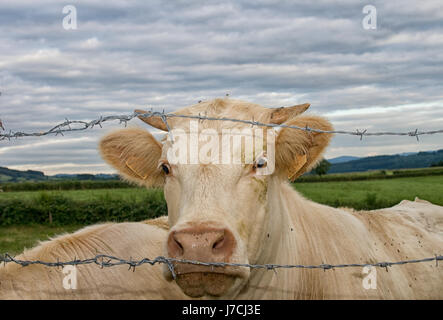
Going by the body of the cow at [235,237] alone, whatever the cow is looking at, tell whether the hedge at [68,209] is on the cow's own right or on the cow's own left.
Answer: on the cow's own right

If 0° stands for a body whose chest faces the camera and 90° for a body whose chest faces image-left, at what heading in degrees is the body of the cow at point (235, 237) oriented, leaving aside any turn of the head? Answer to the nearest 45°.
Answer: approximately 45°
